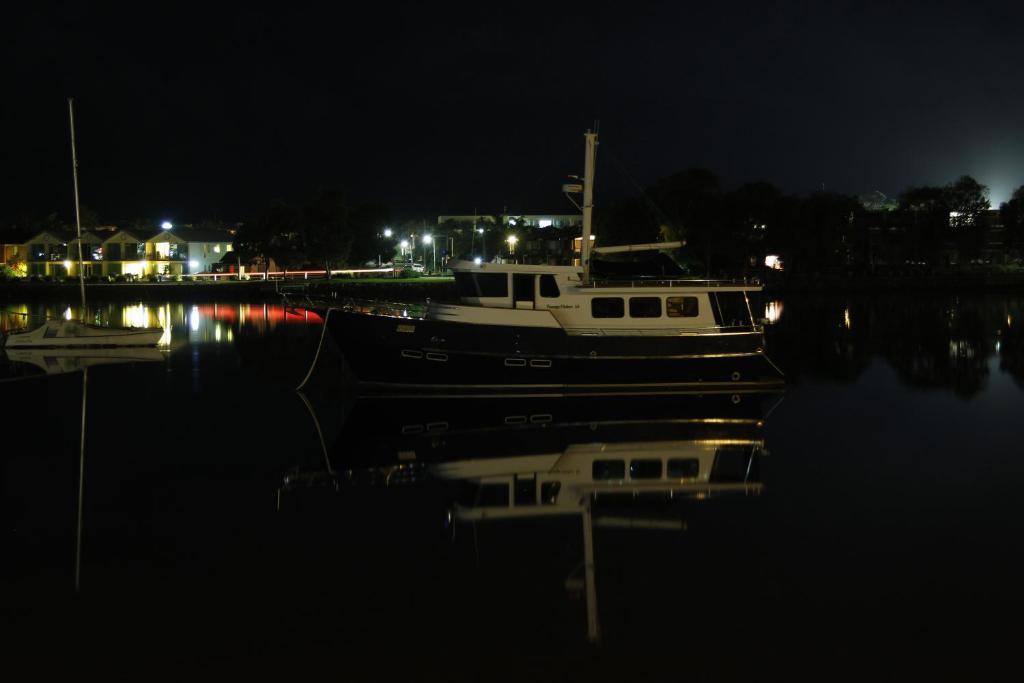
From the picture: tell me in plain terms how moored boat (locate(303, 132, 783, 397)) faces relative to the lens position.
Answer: facing to the left of the viewer
